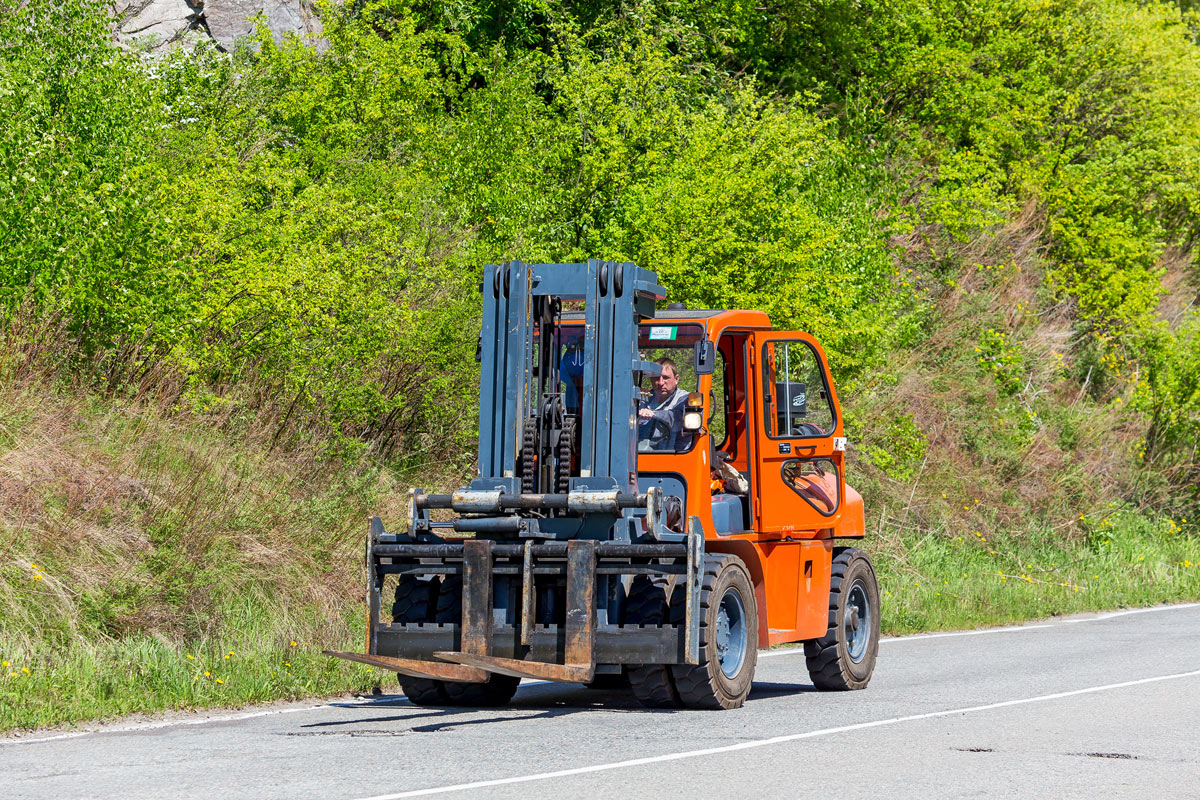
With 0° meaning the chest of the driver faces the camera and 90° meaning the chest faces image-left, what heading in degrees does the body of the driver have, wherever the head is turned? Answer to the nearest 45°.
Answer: approximately 45°
